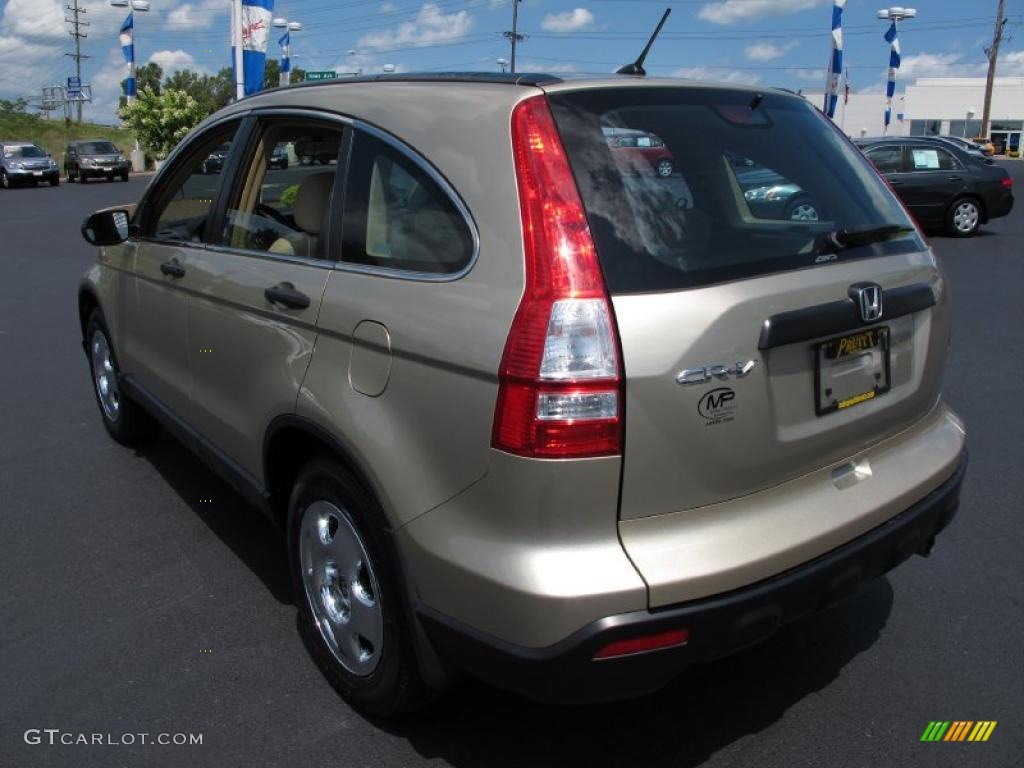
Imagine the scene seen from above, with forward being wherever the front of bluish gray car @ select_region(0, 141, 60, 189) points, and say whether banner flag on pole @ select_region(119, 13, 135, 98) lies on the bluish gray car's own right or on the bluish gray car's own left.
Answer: on the bluish gray car's own left

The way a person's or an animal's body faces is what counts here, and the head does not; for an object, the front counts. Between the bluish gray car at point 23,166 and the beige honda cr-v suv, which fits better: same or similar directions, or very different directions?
very different directions

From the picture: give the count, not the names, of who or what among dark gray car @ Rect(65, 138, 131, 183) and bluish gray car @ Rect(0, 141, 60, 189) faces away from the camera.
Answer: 0

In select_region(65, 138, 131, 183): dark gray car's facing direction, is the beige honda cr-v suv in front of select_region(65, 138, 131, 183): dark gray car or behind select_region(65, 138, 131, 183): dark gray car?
in front

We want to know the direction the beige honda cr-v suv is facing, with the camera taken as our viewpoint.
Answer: facing away from the viewer and to the left of the viewer

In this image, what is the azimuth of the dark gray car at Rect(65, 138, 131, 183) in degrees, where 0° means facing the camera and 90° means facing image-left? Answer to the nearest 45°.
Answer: approximately 315°

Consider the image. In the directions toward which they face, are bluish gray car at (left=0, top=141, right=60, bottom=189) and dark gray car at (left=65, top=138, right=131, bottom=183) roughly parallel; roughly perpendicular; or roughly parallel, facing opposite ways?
roughly parallel

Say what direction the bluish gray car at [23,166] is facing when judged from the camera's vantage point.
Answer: facing the viewer and to the right of the viewer
